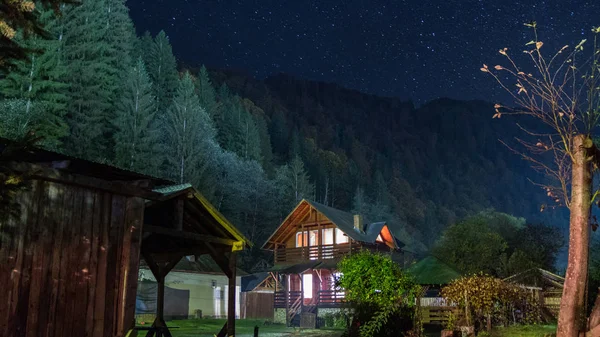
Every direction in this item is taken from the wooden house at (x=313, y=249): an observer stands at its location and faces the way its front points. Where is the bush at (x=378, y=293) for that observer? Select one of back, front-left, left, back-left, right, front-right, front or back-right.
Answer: front-left

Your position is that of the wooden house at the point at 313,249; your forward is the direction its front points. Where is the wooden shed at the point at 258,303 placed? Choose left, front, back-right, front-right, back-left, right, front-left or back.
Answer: right

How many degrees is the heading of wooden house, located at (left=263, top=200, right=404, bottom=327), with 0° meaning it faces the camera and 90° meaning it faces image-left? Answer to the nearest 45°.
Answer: approximately 45°

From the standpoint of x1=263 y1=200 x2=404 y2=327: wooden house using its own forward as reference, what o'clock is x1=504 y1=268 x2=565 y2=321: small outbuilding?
The small outbuilding is roughly at 9 o'clock from the wooden house.

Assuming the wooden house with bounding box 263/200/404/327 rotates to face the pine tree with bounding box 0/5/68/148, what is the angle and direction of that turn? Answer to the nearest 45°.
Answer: approximately 45° to its right

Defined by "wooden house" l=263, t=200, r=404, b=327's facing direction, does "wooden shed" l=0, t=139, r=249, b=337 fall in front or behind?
in front

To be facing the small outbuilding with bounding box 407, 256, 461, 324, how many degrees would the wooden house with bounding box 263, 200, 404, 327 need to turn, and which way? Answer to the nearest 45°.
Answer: approximately 90° to its left
